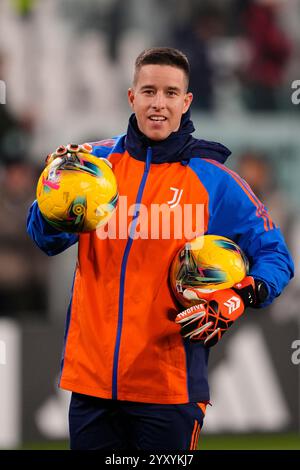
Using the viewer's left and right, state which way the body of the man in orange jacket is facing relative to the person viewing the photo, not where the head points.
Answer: facing the viewer
